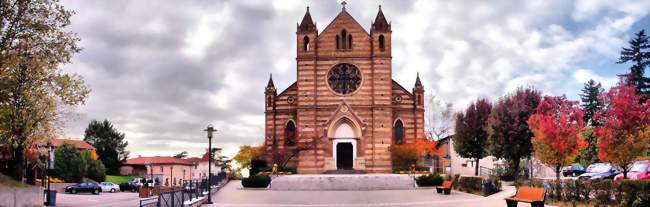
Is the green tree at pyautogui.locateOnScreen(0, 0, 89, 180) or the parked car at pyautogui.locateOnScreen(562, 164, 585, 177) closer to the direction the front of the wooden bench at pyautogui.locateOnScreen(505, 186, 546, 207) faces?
the green tree

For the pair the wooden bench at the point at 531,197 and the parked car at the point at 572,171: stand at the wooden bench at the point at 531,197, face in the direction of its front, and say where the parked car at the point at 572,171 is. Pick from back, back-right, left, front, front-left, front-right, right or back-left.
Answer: back-right

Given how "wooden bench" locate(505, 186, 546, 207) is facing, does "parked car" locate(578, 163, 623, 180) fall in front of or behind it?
behind

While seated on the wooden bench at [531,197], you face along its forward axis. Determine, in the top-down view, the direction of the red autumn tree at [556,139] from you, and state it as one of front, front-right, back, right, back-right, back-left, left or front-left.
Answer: back-right

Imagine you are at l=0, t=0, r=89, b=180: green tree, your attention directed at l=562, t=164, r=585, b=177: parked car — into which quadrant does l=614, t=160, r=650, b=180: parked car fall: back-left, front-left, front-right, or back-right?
front-right

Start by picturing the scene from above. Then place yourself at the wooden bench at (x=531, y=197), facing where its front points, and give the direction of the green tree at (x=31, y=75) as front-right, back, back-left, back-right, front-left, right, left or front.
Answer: front-right

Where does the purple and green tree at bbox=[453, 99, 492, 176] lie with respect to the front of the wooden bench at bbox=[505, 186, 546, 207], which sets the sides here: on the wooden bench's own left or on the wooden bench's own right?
on the wooden bench's own right

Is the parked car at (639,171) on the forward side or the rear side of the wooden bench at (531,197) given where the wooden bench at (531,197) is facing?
on the rear side

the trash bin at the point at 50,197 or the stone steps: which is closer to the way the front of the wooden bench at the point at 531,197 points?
the trash bin

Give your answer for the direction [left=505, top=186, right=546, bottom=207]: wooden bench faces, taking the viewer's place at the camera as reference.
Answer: facing the viewer and to the left of the viewer
